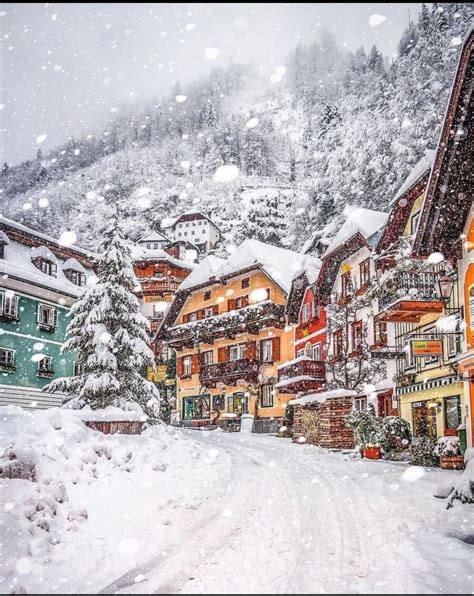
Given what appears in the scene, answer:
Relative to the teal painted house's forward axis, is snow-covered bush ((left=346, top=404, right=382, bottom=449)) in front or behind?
in front

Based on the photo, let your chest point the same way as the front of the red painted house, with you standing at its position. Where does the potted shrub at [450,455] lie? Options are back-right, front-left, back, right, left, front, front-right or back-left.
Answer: front-left

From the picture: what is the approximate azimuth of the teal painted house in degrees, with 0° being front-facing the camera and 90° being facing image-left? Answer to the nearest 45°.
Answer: approximately 315°

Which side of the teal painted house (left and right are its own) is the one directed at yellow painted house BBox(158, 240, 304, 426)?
left

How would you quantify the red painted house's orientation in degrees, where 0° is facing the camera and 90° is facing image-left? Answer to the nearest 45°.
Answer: approximately 45°

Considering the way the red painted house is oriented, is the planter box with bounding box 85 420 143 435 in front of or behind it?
in front

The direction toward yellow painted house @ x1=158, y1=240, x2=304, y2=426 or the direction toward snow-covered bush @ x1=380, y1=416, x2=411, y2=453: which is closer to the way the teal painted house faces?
the snow-covered bush

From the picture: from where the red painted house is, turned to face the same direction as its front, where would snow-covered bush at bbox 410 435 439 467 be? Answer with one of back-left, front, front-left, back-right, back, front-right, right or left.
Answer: front-left
